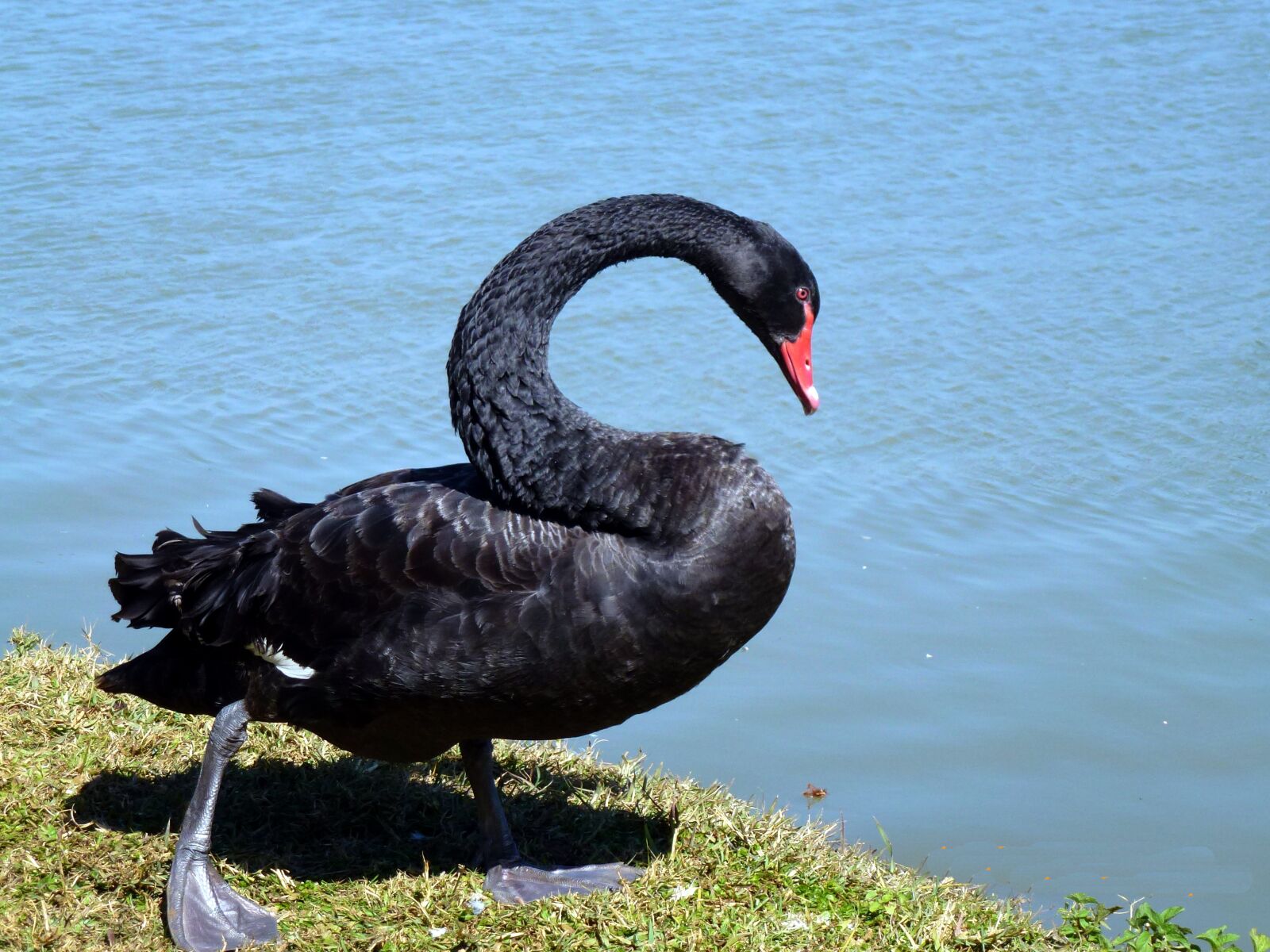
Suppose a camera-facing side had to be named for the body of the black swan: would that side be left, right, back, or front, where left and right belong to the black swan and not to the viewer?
right
